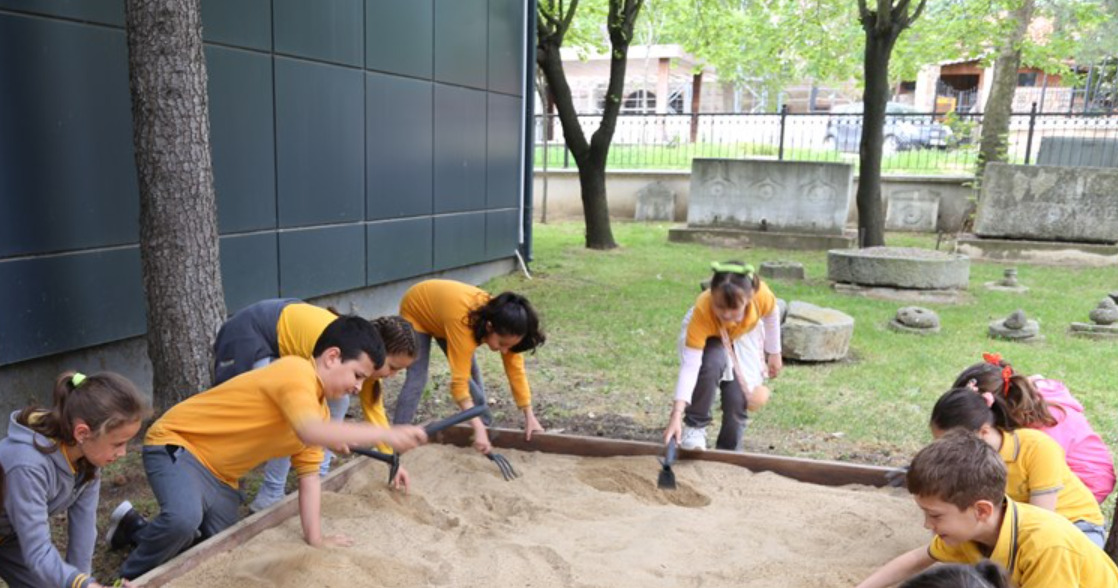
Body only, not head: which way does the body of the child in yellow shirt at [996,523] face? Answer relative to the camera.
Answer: to the viewer's left

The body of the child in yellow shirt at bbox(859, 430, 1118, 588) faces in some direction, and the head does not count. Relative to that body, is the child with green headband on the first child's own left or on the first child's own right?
on the first child's own right

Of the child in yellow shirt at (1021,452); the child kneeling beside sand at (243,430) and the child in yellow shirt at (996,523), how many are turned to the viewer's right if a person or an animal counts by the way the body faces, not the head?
1

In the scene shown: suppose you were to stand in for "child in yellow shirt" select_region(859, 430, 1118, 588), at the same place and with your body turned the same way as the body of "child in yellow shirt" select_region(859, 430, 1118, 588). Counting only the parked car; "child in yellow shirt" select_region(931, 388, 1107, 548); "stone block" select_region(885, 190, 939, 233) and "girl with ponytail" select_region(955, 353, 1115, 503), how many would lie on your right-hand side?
4

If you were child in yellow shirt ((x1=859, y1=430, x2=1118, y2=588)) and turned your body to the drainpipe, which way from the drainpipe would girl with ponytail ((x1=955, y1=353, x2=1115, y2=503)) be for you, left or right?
right

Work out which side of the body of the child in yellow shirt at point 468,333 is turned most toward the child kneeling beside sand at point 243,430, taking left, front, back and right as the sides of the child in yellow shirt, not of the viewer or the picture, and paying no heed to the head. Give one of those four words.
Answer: right

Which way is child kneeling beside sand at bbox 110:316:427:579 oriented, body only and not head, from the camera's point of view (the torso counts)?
to the viewer's right

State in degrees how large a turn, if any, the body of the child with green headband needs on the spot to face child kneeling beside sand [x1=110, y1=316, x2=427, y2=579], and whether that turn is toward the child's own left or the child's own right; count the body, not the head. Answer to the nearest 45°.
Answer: approximately 45° to the child's own right

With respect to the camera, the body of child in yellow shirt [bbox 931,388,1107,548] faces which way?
to the viewer's left

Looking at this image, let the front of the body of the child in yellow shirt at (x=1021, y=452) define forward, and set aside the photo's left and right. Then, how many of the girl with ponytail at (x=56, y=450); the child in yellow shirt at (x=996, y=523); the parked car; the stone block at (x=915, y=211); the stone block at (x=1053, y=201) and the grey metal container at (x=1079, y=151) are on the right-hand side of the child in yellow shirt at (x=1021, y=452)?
4

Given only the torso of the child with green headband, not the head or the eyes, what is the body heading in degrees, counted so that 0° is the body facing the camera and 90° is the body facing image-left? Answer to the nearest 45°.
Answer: approximately 0°

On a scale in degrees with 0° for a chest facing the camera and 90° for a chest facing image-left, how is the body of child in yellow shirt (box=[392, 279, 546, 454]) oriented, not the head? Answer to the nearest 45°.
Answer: approximately 315°

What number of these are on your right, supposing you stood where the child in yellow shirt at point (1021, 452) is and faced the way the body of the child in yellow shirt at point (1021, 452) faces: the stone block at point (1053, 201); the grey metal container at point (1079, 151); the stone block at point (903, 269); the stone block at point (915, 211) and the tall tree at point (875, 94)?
5

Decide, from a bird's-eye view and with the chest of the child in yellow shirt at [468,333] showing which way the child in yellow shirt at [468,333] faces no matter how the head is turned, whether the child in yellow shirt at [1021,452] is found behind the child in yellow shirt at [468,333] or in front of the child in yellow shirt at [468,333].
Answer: in front

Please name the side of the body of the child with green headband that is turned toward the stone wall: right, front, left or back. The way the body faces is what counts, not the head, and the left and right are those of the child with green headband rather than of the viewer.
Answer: back

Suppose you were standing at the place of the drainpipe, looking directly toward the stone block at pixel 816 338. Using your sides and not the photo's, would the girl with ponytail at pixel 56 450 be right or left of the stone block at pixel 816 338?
right

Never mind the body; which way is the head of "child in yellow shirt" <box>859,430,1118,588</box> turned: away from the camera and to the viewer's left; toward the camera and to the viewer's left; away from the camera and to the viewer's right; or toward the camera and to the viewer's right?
toward the camera and to the viewer's left
